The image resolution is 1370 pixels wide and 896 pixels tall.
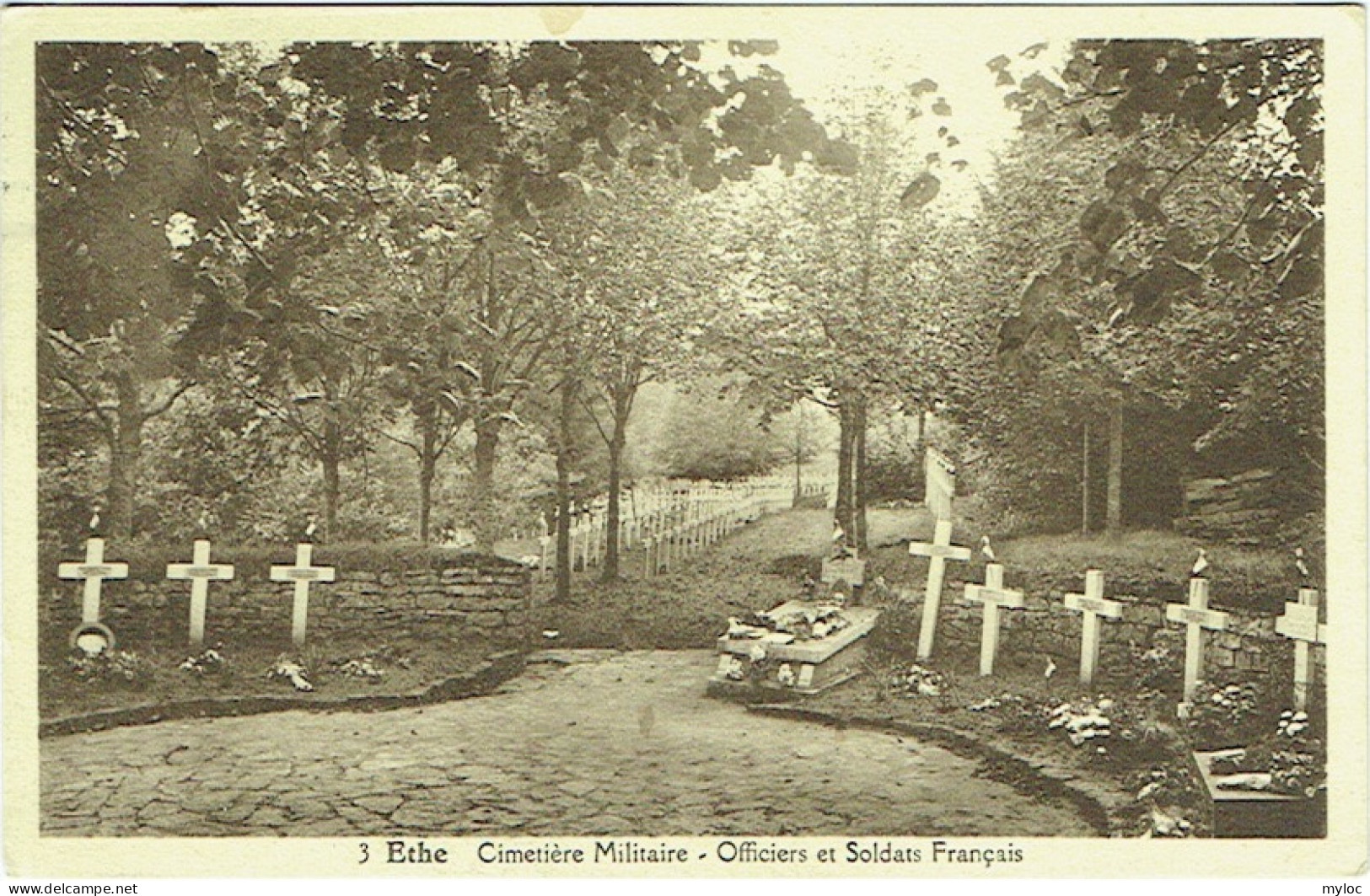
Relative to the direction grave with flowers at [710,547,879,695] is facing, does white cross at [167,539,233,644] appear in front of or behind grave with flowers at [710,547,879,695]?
in front

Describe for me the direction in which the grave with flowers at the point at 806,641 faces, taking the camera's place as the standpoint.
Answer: facing the viewer and to the left of the viewer

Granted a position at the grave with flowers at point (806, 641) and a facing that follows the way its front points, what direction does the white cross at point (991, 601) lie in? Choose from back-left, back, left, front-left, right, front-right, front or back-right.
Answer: back-left

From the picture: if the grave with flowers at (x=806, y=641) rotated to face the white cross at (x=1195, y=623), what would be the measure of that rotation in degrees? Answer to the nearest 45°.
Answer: approximately 135° to its left

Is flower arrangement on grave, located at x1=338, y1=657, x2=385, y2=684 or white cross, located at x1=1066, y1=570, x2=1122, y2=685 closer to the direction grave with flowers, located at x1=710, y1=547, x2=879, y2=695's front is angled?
the flower arrangement on grave

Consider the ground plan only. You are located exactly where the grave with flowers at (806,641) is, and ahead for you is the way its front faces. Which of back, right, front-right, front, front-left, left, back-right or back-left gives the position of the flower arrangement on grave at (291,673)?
front-right

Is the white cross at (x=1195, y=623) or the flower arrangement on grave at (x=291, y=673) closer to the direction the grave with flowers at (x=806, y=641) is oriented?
the flower arrangement on grave
